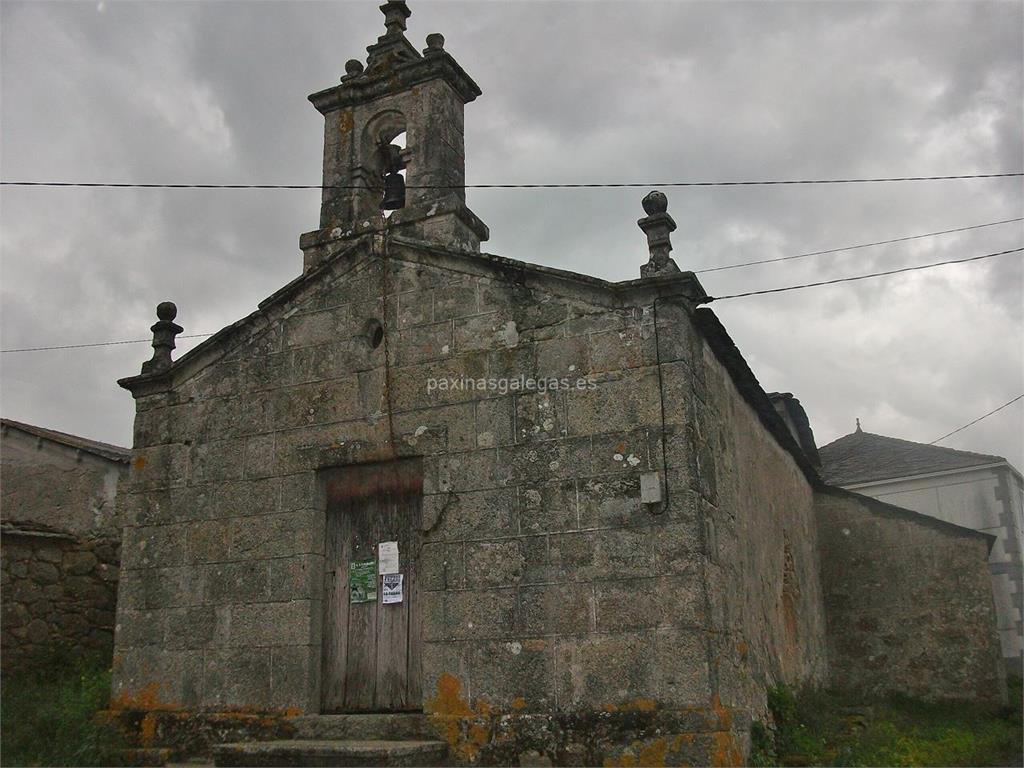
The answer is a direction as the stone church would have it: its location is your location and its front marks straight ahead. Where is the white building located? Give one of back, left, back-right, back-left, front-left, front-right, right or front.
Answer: back

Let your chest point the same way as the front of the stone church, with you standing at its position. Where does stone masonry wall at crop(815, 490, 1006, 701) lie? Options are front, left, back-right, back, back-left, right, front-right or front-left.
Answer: back

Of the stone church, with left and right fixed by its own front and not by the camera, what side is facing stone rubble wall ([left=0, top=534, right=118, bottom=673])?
right

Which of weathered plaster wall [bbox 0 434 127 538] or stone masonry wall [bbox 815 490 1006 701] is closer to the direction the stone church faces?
the weathered plaster wall

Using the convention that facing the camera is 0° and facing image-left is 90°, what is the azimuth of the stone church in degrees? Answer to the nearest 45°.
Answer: approximately 45°

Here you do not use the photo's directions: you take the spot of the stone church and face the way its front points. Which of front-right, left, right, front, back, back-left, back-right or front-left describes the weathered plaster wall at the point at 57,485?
right

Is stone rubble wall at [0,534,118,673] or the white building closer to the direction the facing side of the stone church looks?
the stone rubble wall
